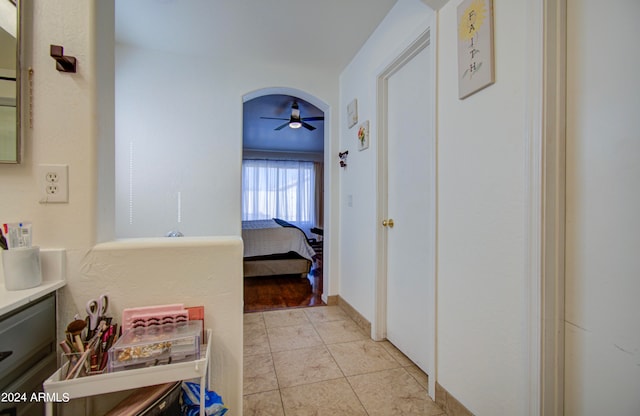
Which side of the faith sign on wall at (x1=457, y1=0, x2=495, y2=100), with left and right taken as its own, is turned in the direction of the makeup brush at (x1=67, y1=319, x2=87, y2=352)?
front

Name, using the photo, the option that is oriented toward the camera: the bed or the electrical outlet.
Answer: the electrical outlet

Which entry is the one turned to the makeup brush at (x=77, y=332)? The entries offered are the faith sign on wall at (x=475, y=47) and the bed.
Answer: the faith sign on wall

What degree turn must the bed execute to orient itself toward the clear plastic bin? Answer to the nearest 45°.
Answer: approximately 90° to its right

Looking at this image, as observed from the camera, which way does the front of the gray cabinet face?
facing the viewer and to the right of the viewer

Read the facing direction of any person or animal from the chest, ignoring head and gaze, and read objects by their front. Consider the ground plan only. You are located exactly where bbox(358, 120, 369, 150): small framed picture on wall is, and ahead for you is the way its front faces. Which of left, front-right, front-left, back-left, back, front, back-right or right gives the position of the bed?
right

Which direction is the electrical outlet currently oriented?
toward the camera

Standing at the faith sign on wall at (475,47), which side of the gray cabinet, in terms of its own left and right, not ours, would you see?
front

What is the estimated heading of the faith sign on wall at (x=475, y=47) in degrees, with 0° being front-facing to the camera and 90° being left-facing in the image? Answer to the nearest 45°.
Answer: approximately 45°

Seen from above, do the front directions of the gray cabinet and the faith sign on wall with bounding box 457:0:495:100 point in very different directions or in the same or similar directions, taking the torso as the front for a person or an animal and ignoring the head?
very different directions

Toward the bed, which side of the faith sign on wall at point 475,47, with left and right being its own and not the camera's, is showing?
right
